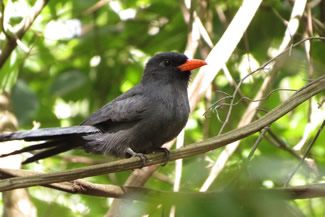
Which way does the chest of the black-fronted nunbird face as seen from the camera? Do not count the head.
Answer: to the viewer's right
